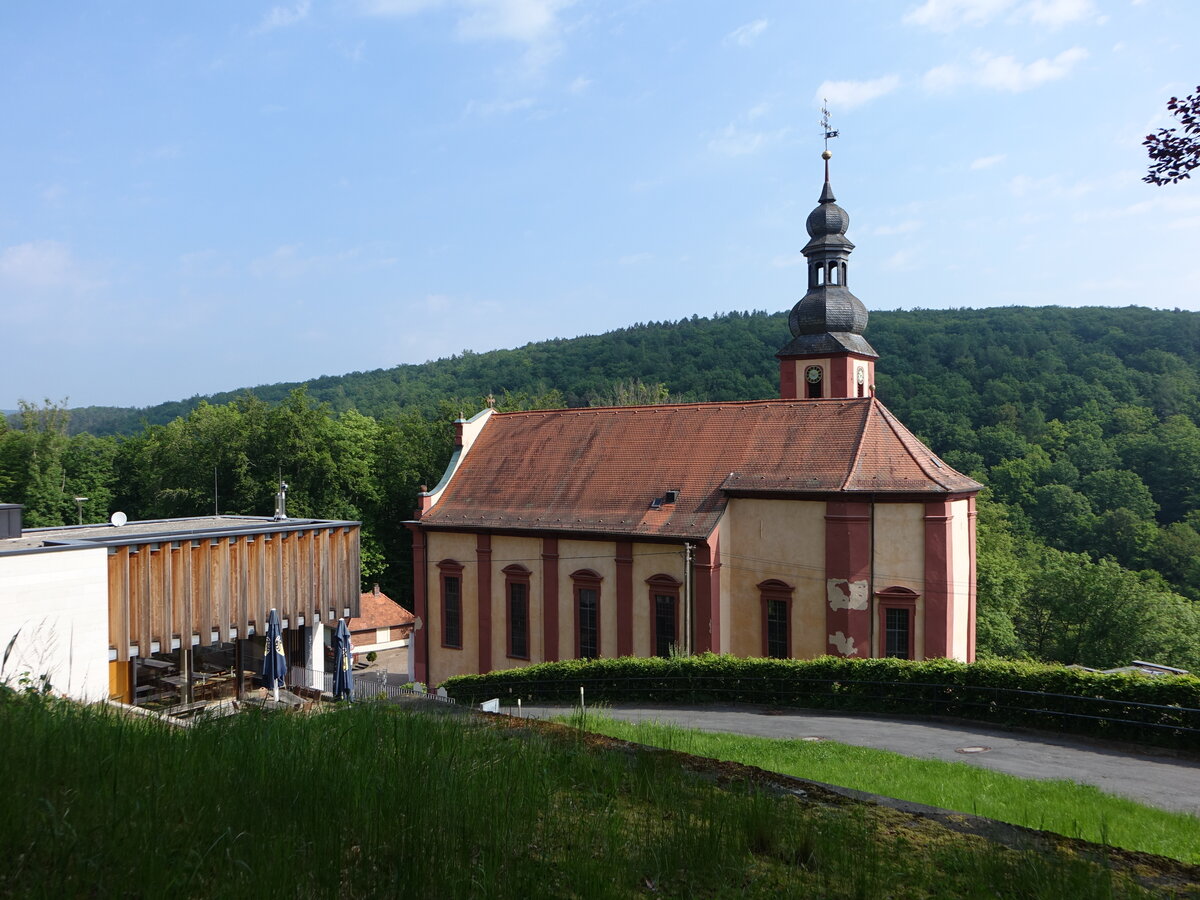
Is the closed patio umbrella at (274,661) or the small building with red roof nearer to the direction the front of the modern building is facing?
the closed patio umbrella

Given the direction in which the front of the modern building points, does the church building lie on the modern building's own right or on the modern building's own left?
on the modern building's own left

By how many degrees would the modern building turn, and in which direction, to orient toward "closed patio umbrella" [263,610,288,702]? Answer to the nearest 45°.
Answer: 0° — it already faces it

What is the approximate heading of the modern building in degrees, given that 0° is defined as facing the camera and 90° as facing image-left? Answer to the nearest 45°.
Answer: approximately 315°

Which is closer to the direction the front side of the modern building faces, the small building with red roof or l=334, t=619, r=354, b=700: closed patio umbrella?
the closed patio umbrella
